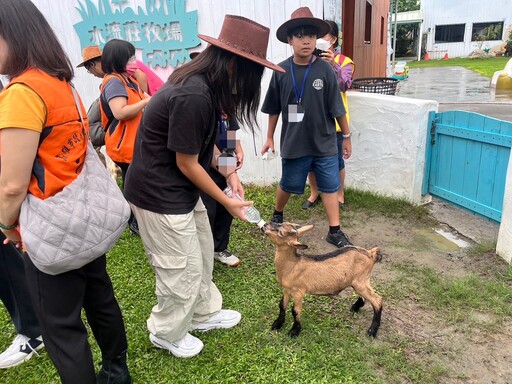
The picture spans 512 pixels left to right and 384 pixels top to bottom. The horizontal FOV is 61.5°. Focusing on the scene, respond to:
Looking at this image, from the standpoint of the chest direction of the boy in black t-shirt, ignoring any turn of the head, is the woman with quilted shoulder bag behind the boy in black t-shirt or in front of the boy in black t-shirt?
in front

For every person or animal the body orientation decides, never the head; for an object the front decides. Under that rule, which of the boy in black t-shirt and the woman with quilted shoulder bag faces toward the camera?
the boy in black t-shirt

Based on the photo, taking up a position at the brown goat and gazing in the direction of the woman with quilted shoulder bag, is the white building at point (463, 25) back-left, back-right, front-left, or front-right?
back-right

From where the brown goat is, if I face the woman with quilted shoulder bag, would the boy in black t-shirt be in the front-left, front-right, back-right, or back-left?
back-right

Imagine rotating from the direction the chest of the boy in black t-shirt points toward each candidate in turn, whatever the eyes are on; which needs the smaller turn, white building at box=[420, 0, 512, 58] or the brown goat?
the brown goat

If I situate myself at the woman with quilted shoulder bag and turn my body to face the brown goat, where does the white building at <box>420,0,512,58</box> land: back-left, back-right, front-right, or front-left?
front-left

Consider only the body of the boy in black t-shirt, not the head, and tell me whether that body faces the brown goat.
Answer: yes

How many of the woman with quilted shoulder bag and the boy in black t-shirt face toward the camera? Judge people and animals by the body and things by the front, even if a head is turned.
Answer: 1

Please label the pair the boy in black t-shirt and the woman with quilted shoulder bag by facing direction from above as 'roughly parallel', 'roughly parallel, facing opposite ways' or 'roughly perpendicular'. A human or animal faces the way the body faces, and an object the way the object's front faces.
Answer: roughly perpendicular

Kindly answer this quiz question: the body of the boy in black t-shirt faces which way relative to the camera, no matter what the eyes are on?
toward the camera
